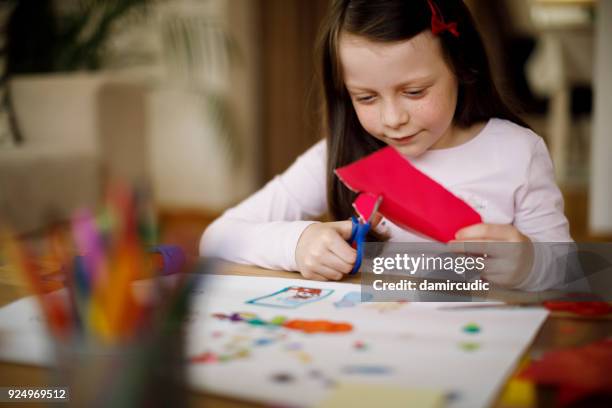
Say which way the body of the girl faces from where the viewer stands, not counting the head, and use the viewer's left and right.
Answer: facing the viewer

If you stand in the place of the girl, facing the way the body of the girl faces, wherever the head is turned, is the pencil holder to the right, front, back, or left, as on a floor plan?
front
